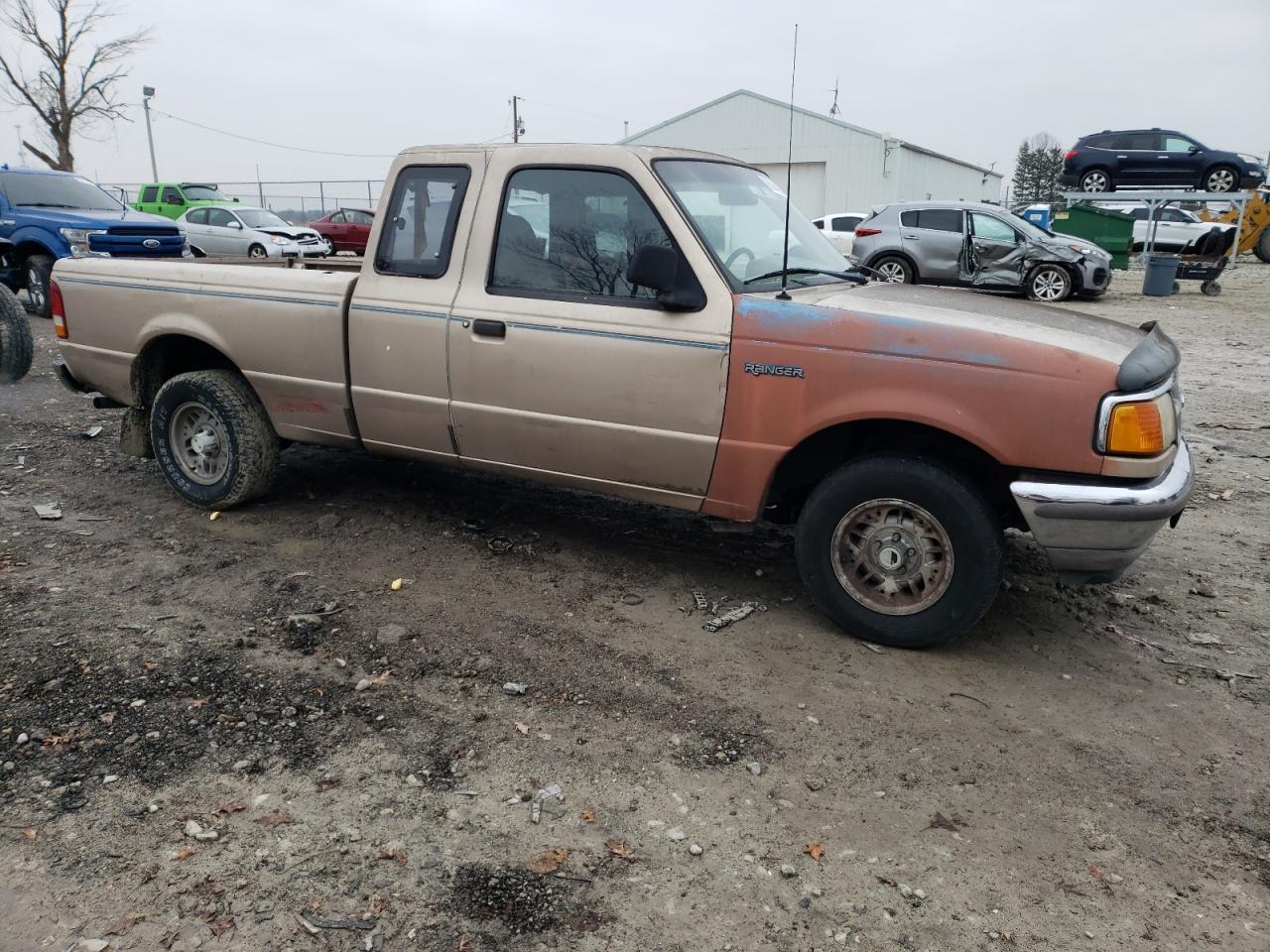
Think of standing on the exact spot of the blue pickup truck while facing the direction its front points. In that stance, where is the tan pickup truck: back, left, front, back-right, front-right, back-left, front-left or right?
front-right

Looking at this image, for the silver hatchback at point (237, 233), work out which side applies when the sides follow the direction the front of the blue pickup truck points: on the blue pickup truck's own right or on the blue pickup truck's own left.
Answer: on the blue pickup truck's own left

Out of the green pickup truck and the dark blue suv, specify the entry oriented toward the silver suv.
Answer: the green pickup truck

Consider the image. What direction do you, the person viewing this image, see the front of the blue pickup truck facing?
facing the viewer and to the right of the viewer

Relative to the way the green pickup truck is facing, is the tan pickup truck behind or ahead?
ahead

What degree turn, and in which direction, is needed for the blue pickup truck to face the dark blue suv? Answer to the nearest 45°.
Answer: approximately 45° to its left

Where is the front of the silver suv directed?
to the viewer's right

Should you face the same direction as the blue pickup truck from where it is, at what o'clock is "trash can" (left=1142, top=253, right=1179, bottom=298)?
The trash can is roughly at 11 o'clock from the blue pickup truck.

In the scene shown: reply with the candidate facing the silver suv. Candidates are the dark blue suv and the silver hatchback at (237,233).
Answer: the silver hatchback

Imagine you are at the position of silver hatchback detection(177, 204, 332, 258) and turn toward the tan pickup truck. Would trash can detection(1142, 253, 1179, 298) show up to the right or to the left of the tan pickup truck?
left

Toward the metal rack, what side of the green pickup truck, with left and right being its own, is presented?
front

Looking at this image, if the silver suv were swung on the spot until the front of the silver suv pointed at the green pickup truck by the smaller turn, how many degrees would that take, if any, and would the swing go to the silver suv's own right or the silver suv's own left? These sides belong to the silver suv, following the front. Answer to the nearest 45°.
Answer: approximately 180°
